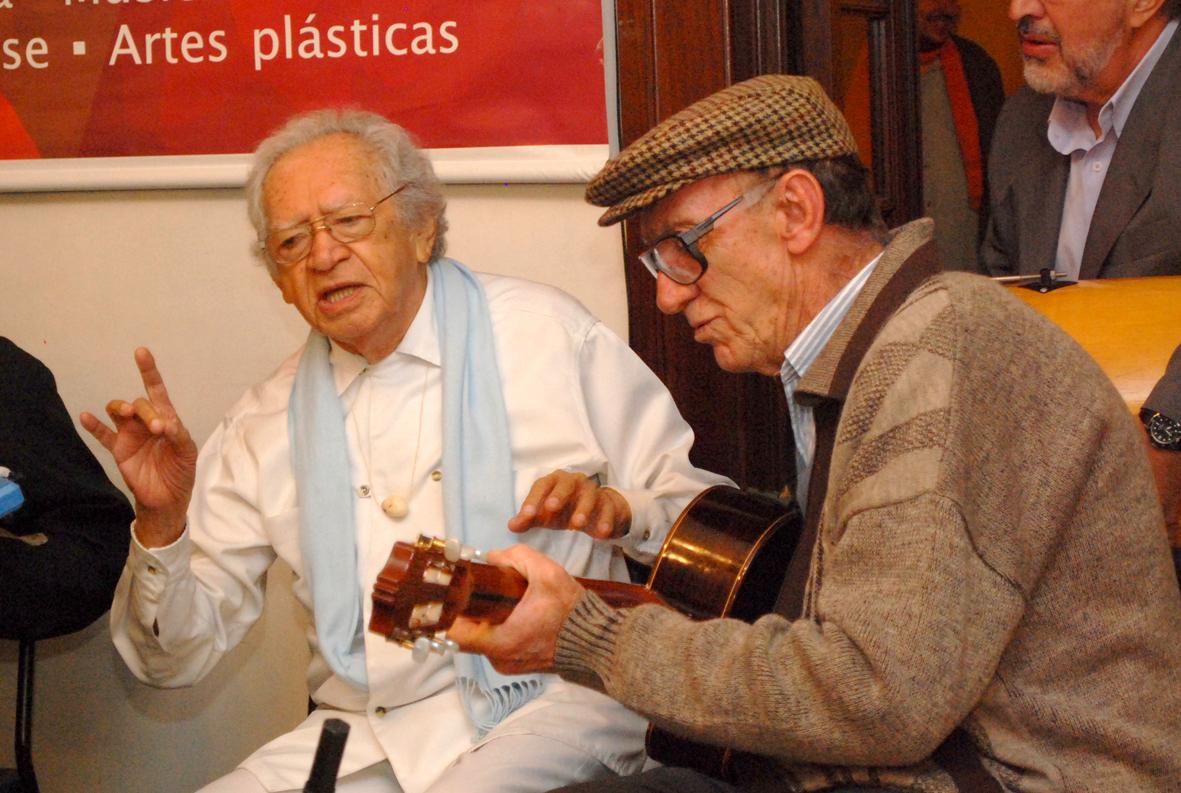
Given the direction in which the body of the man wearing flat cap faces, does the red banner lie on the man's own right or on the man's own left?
on the man's own right

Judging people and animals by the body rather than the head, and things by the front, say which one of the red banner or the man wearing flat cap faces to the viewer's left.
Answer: the man wearing flat cap

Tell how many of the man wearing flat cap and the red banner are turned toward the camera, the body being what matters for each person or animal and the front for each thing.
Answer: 1

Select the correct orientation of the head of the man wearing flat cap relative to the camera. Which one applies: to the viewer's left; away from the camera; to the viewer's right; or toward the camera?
to the viewer's left

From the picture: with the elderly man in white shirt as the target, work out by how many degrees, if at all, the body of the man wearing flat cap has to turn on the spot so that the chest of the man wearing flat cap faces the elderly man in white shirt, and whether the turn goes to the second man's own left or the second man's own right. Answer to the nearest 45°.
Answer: approximately 45° to the second man's own right

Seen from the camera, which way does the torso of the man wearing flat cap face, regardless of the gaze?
to the viewer's left

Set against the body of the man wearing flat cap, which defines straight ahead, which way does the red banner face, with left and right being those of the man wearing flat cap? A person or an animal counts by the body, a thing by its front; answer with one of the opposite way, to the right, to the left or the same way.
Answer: to the left

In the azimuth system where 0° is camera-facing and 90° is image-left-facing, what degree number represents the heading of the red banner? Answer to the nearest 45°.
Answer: approximately 0°
